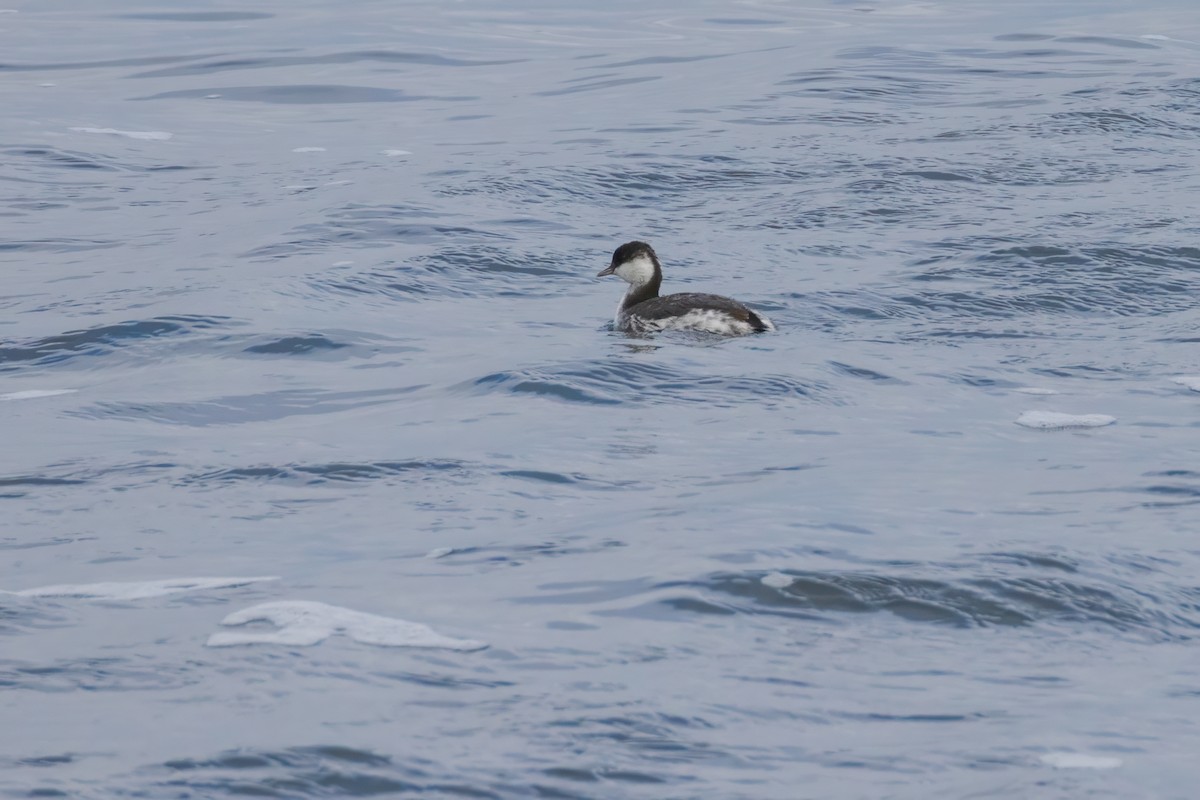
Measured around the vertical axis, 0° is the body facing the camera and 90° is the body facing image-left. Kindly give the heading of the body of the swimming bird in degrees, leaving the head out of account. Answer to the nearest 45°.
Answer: approximately 90°
